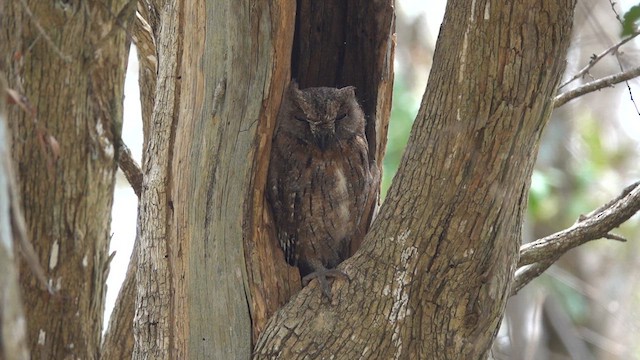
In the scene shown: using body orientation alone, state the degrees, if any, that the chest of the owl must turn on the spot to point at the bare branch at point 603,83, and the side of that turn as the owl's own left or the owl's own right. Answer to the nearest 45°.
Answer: approximately 90° to the owl's own left

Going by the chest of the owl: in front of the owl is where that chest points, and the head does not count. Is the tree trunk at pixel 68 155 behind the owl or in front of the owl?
in front

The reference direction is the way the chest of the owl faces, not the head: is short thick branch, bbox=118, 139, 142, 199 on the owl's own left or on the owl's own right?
on the owl's own right

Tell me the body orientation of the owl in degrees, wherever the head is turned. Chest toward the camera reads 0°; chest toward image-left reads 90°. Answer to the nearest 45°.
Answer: approximately 0°

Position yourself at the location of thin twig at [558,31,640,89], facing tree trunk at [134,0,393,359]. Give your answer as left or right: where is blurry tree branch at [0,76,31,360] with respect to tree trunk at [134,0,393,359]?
left

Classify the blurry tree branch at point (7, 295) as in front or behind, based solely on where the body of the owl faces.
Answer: in front

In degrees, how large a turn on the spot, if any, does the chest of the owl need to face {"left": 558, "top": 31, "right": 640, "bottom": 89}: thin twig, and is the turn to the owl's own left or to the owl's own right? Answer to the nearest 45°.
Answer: approximately 90° to the owl's own left
